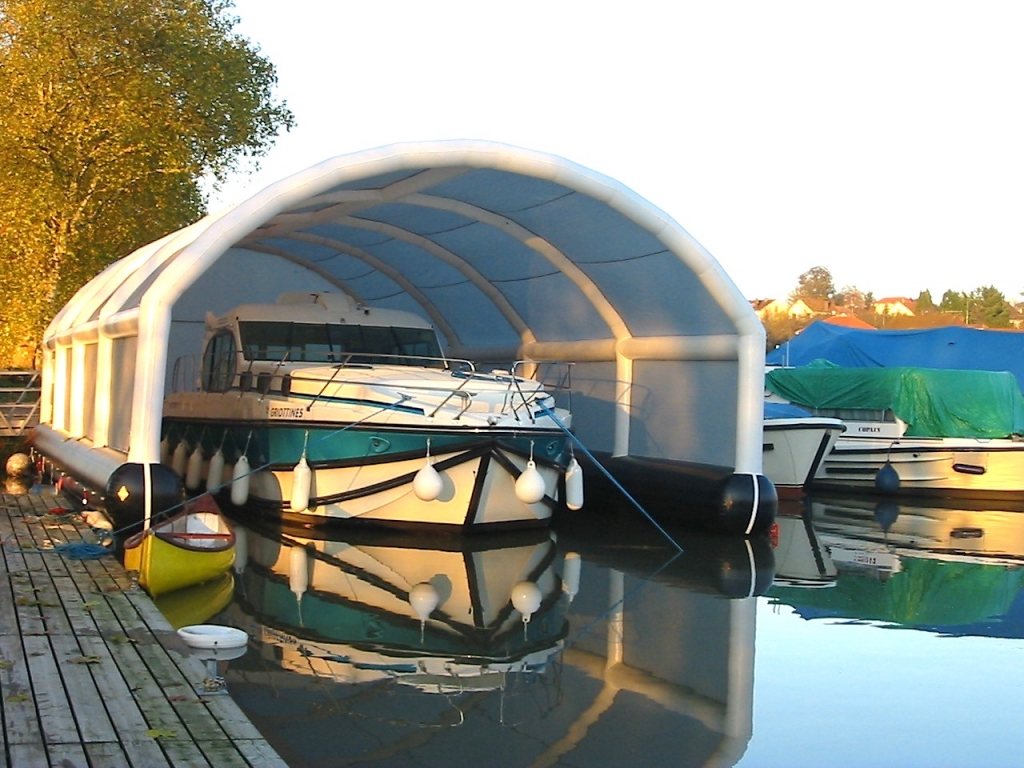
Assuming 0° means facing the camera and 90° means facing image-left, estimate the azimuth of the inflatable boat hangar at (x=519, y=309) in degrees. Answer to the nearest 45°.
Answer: approximately 315°

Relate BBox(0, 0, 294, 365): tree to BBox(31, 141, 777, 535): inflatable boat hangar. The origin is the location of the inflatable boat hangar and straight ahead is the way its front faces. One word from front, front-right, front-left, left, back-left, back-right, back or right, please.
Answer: back

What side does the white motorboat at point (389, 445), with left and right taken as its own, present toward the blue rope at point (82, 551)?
right

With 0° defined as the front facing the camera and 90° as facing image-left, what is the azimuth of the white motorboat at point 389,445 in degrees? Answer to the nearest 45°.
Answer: approximately 315°
